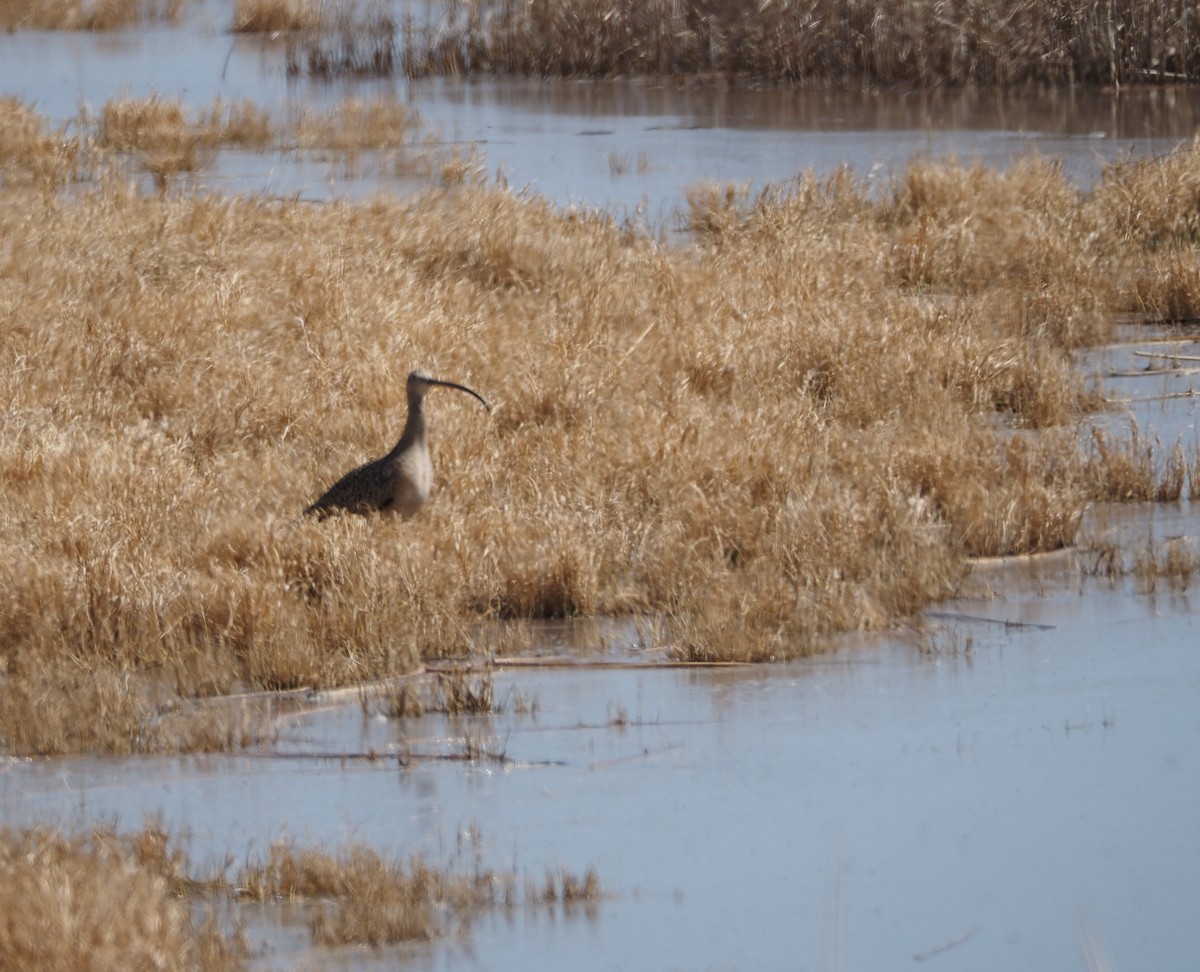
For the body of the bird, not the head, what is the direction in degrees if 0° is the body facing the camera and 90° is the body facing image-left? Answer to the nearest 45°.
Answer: approximately 270°
